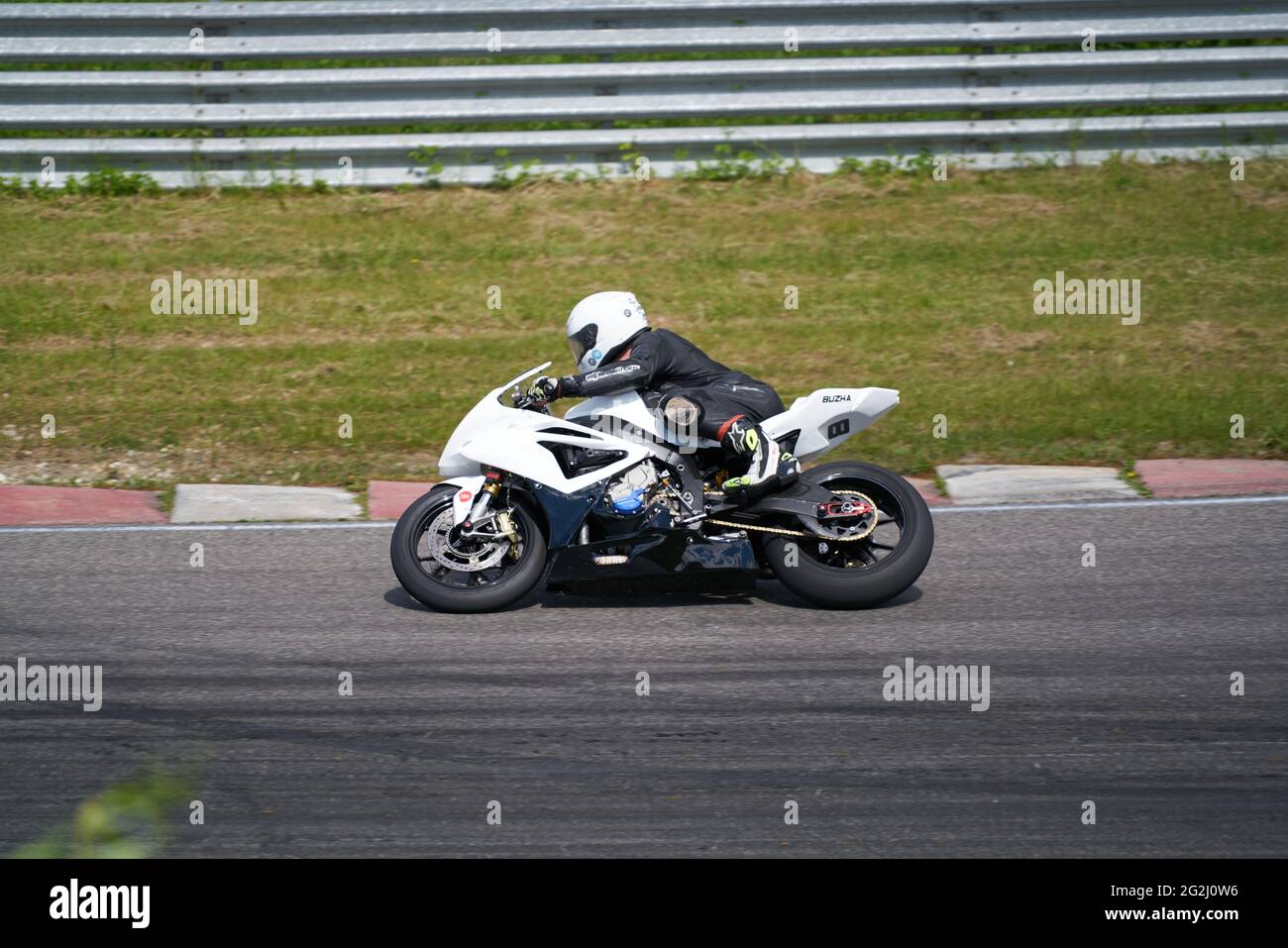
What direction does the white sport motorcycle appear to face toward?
to the viewer's left

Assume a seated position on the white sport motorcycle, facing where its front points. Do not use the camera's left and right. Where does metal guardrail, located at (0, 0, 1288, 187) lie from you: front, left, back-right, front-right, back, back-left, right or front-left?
right

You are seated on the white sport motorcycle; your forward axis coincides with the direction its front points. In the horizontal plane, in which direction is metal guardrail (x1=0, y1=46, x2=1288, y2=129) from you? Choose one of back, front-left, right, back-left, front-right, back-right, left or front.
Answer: right

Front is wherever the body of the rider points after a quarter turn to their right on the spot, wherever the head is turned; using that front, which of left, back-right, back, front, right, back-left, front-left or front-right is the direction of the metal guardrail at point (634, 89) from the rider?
front

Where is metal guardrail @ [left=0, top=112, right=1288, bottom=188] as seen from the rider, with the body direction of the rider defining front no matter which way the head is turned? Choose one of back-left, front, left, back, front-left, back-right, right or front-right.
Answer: right

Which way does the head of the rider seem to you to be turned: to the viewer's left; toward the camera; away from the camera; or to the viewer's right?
to the viewer's left

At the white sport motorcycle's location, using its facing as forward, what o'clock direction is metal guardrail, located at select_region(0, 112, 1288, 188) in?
The metal guardrail is roughly at 3 o'clock from the white sport motorcycle.

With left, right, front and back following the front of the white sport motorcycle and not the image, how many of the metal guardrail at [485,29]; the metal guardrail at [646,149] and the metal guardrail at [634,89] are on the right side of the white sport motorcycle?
3

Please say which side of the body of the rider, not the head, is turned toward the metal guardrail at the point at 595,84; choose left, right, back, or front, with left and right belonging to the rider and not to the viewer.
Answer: right

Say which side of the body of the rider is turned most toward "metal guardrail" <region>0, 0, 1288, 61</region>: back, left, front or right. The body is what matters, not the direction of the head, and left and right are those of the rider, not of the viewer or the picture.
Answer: right

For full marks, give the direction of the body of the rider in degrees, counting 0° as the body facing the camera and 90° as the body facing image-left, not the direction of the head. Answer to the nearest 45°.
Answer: approximately 90°
